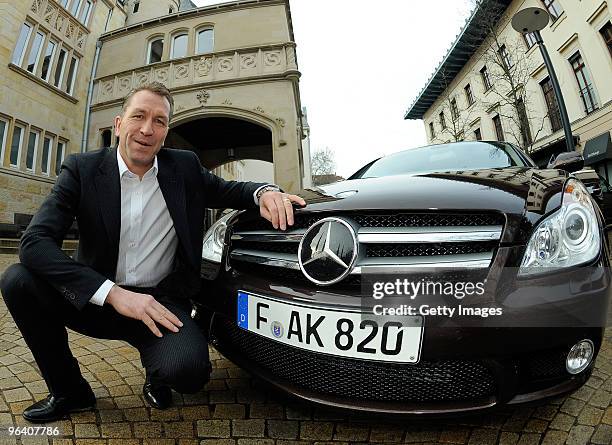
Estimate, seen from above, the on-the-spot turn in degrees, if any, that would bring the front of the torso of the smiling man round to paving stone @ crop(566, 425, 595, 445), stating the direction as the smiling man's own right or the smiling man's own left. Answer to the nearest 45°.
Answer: approximately 45° to the smiling man's own left

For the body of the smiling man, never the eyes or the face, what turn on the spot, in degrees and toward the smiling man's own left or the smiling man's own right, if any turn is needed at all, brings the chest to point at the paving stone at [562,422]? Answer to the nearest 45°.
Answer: approximately 45° to the smiling man's own left

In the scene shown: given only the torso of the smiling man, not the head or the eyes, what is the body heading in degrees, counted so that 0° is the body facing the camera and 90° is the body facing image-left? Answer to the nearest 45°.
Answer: approximately 0°

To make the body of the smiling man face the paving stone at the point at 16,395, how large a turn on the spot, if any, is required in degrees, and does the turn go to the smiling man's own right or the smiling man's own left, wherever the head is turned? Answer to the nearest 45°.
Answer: approximately 135° to the smiling man's own right

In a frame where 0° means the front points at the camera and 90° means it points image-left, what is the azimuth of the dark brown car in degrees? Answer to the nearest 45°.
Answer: approximately 45°

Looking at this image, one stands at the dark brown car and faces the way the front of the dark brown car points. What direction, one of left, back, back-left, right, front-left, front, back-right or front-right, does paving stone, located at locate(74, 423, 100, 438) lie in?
front-right
